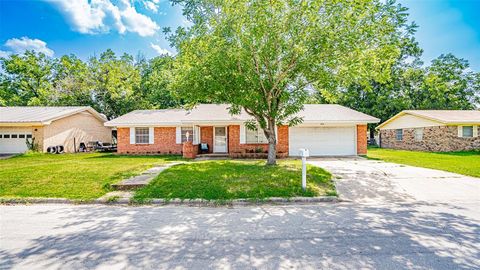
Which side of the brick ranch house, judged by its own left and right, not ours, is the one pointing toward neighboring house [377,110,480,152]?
left

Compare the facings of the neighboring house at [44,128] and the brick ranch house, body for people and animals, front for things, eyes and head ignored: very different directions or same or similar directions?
same or similar directions

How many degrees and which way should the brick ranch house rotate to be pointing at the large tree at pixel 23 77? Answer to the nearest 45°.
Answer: approximately 135° to its right

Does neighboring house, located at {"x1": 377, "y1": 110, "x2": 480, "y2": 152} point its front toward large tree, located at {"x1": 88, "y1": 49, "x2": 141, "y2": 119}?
no

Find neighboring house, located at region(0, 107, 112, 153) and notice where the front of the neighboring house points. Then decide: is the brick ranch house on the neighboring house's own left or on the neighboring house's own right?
on the neighboring house's own left

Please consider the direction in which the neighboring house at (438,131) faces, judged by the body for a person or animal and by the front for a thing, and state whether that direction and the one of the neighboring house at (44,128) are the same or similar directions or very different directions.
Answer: same or similar directions

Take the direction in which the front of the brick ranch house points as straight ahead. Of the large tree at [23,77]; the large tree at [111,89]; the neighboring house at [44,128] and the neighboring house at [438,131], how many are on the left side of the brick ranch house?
1

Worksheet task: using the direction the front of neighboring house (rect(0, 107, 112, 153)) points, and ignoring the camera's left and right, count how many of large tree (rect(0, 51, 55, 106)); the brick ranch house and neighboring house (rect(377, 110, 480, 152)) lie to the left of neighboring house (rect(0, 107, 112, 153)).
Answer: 2

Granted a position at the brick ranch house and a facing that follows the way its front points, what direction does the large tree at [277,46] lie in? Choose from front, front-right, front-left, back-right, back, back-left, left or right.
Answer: front

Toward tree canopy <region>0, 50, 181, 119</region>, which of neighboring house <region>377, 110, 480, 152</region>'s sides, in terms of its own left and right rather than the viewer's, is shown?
right

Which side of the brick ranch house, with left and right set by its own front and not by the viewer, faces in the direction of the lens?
front

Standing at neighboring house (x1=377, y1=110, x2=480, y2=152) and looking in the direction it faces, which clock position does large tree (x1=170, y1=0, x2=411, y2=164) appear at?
The large tree is roughly at 2 o'clock from the neighboring house.

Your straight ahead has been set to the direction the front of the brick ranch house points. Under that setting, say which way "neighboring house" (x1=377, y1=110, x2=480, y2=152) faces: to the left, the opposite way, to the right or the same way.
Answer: the same way

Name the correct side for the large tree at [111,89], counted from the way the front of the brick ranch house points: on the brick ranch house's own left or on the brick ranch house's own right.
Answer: on the brick ranch house's own right

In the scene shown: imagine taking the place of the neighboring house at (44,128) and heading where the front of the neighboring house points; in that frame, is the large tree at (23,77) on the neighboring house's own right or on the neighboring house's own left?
on the neighboring house's own right

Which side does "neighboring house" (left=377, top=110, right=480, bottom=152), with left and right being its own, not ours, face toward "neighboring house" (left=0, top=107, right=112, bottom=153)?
right

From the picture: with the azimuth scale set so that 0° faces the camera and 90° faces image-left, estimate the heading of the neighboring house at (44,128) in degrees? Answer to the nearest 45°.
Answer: approximately 45°

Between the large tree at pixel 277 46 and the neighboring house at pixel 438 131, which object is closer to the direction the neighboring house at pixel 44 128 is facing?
the large tree
